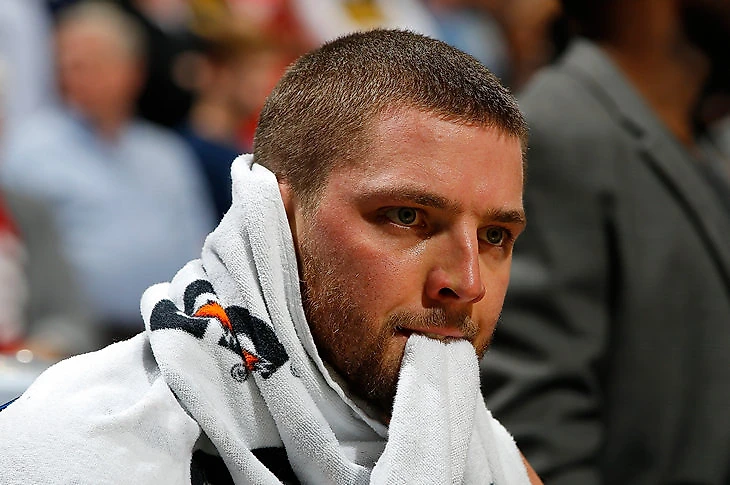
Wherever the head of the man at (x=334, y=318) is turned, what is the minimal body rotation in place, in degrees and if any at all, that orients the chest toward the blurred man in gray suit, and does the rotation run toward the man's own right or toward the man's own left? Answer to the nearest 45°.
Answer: approximately 90° to the man's own left

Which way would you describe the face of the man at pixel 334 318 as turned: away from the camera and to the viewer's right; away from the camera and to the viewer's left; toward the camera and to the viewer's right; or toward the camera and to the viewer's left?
toward the camera and to the viewer's right

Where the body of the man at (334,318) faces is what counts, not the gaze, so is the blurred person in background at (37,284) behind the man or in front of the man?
behind

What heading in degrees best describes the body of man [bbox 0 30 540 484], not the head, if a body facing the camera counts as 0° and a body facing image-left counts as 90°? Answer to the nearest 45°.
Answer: approximately 315°
